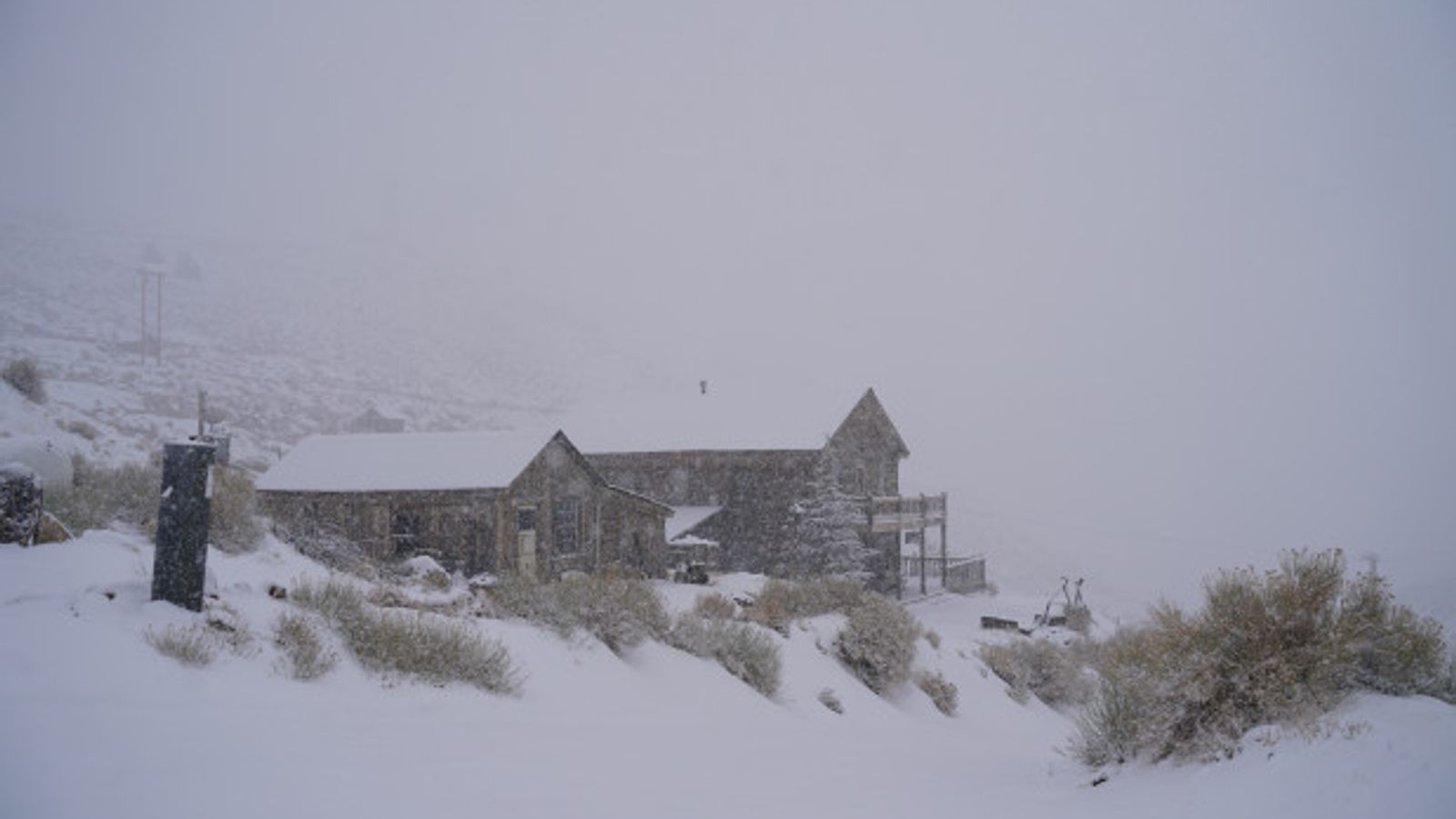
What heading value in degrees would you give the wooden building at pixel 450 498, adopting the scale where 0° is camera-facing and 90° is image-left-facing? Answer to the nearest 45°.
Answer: approximately 315°

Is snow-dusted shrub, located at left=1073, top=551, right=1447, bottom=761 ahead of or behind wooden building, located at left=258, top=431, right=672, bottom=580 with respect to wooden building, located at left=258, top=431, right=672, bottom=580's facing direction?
ahead

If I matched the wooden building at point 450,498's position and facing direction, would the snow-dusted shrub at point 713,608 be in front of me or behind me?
in front

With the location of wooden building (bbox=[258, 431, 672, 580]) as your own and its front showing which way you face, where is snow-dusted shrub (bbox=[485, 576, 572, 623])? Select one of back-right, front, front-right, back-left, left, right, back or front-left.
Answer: front-right

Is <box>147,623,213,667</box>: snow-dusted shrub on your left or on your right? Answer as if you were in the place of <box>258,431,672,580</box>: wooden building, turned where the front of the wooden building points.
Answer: on your right

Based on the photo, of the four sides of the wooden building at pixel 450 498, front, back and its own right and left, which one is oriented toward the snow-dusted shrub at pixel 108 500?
right

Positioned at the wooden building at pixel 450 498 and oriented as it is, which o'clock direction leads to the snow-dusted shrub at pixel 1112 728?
The snow-dusted shrub is roughly at 1 o'clock from the wooden building.

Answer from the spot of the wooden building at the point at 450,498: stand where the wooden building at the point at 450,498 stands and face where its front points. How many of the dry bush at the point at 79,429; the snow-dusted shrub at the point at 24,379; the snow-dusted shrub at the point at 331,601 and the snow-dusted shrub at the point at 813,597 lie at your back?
2

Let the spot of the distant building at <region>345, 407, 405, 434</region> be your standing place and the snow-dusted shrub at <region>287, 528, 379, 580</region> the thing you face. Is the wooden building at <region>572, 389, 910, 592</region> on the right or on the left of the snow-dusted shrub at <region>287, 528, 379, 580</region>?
left

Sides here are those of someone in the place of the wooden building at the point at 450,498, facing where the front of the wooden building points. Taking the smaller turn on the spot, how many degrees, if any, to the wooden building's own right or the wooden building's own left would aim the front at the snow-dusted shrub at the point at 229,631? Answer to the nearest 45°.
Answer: approximately 45° to the wooden building's own right
